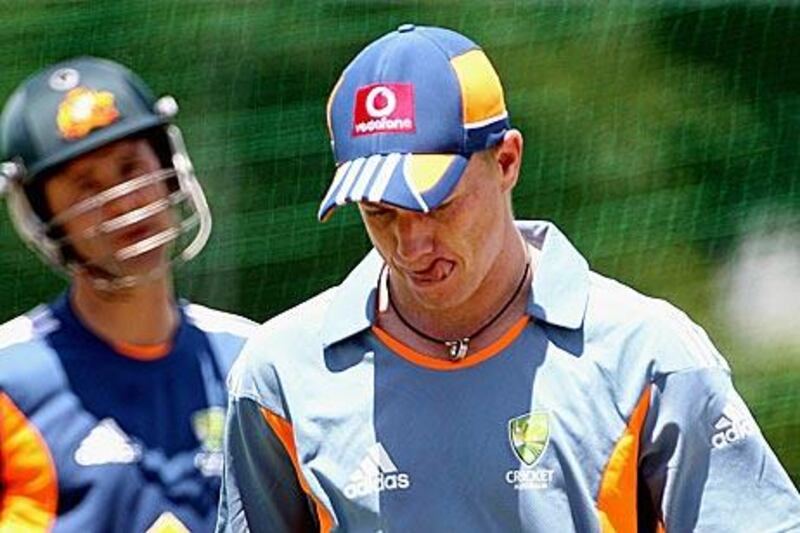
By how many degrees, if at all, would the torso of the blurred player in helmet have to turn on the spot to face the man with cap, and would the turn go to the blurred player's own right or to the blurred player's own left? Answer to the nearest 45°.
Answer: approximately 45° to the blurred player's own left

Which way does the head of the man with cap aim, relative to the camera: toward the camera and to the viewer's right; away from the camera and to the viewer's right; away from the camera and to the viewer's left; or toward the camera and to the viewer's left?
toward the camera and to the viewer's left

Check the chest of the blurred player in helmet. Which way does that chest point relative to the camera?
toward the camera

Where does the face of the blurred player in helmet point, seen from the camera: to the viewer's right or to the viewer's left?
to the viewer's right
